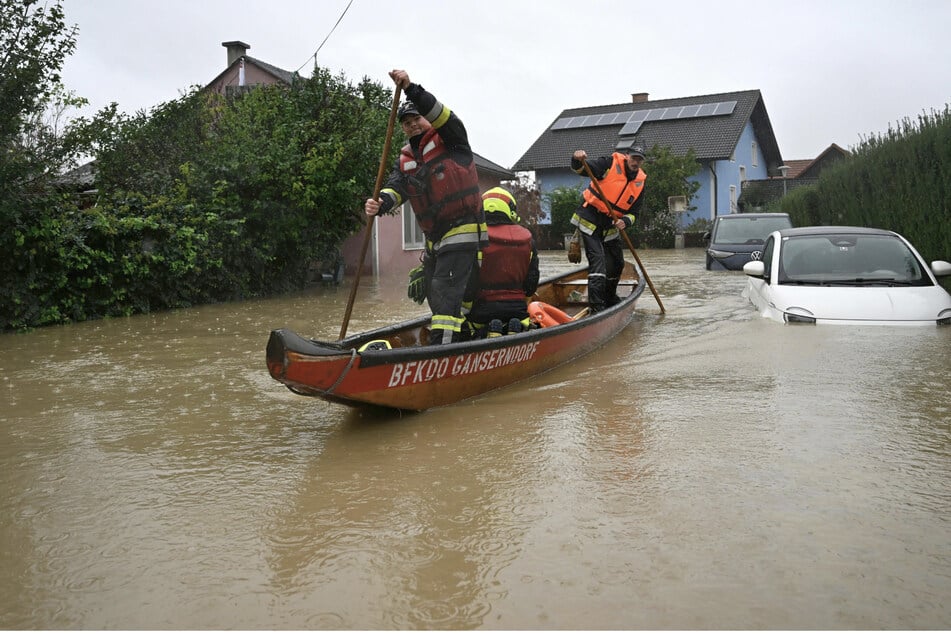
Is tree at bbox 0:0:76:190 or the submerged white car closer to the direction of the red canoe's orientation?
the tree

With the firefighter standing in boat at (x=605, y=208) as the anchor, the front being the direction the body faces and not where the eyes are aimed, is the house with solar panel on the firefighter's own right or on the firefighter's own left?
on the firefighter's own left

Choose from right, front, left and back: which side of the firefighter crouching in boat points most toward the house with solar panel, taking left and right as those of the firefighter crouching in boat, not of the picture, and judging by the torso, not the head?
front

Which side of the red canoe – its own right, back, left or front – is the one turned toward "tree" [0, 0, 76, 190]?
right

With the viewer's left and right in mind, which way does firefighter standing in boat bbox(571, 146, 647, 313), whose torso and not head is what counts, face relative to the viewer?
facing the viewer and to the right of the viewer

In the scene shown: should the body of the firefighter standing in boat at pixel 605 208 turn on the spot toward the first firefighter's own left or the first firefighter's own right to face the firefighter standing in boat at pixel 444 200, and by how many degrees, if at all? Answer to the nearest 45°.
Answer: approximately 45° to the first firefighter's own right

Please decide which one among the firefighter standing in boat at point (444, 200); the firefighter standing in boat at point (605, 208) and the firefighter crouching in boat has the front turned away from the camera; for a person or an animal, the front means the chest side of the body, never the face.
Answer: the firefighter crouching in boat

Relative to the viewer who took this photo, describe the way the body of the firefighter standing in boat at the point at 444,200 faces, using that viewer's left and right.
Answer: facing the viewer and to the left of the viewer

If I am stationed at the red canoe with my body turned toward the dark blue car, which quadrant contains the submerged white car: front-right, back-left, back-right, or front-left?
front-right

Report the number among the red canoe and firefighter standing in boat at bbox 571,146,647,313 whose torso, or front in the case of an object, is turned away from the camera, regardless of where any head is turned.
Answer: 0

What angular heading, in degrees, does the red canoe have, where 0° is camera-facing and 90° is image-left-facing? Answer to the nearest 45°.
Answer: approximately 45°

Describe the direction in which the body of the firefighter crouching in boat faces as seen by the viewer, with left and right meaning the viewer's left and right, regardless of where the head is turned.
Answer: facing away from the viewer
